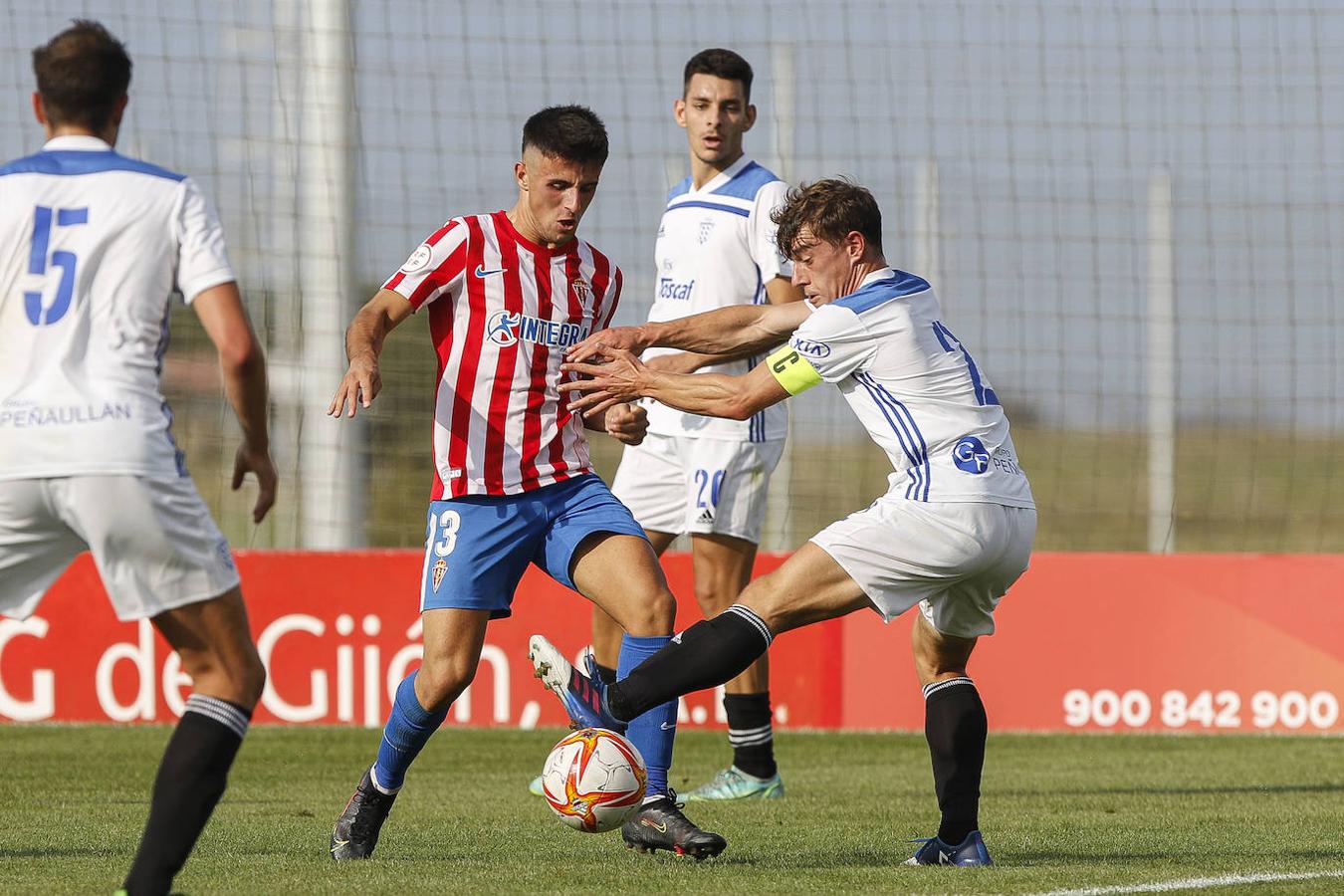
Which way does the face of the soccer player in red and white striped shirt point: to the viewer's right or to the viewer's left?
to the viewer's right

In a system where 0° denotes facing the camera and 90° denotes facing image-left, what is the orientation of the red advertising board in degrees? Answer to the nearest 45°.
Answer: approximately 0°

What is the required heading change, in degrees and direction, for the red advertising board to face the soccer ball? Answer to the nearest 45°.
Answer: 0° — it already faces it

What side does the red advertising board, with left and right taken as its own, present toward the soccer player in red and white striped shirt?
front
